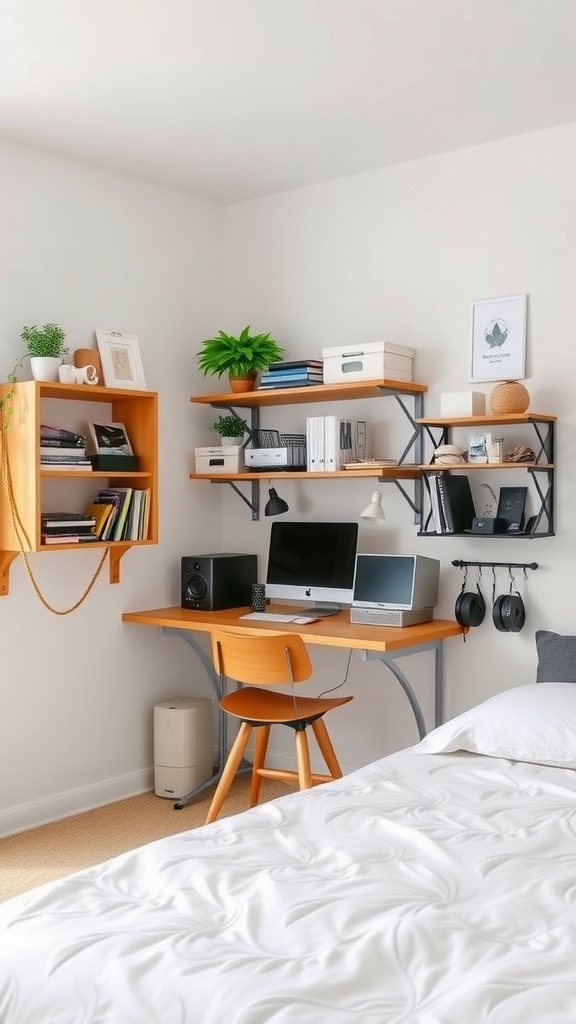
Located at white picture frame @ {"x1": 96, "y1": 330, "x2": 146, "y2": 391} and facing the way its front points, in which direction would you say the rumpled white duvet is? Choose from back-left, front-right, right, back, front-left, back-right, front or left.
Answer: front-right

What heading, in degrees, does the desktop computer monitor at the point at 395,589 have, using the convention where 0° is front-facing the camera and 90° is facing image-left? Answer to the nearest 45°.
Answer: approximately 45°

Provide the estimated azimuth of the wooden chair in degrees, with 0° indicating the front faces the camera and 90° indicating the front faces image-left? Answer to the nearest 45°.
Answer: approximately 225°

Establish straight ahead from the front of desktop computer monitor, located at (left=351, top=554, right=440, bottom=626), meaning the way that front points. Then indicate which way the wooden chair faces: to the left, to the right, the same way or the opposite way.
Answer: the opposite way

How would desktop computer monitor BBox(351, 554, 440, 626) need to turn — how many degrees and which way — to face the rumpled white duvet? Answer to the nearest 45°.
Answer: approximately 45° to its left

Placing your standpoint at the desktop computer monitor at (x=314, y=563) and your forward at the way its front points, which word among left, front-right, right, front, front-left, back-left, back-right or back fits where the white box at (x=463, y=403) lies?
left

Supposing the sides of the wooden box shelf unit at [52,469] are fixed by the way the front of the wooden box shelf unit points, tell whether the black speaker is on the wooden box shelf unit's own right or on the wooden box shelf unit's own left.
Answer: on the wooden box shelf unit's own left

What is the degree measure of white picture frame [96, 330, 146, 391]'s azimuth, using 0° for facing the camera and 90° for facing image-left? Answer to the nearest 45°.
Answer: approximately 315°

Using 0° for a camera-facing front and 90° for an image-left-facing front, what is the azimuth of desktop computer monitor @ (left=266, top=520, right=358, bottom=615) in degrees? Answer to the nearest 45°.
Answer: approximately 45°

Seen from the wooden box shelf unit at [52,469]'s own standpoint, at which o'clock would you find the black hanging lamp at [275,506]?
The black hanging lamp is roughly at 10 o'clock from the wooden box shelf unit.

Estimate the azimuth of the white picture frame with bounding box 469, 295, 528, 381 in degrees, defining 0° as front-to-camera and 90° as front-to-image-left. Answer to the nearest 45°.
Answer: approximately 45°
